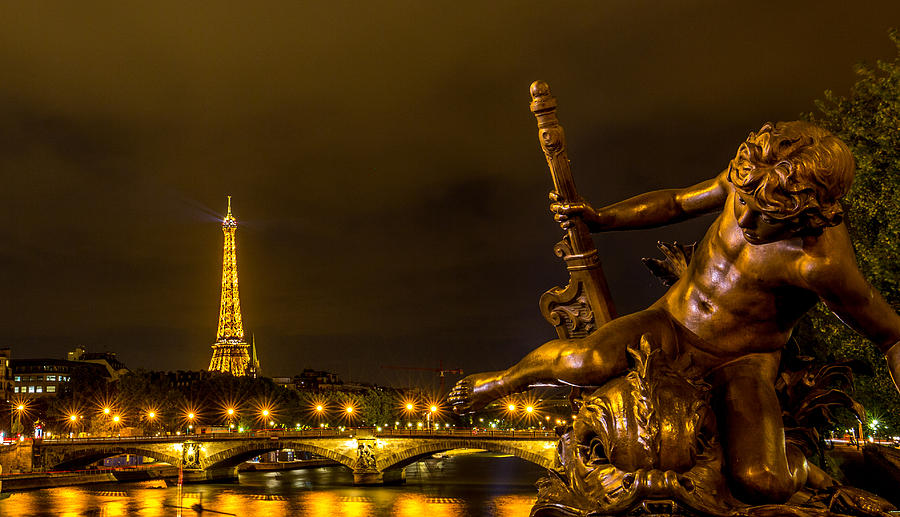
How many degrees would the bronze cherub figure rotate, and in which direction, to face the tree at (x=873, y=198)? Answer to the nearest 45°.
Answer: approximately 135° to its right

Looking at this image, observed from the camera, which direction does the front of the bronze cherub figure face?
facing the viewer and to the left of the viewer
